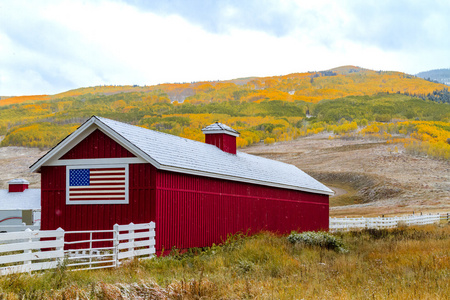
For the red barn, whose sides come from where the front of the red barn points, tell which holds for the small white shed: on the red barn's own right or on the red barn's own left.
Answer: on the red barn's own right

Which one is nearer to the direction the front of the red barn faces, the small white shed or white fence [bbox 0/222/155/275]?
the white fence

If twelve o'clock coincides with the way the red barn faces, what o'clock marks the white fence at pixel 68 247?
The white fence is roughly at 11 o'clock from the red barn.

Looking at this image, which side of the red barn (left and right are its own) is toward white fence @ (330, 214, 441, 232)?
back

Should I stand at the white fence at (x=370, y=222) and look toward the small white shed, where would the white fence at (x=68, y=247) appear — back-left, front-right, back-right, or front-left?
front-left

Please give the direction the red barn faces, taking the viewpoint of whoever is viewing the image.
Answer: facing the viewer and to the left of the viewer

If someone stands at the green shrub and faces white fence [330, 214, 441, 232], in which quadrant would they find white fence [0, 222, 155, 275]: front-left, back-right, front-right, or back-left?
back-left

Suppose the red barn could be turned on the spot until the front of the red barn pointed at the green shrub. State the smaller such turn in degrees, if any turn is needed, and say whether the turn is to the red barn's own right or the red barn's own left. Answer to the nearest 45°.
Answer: approximately 135° to the red barn's own left
